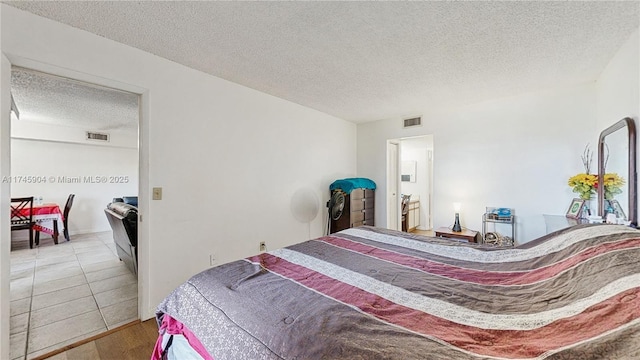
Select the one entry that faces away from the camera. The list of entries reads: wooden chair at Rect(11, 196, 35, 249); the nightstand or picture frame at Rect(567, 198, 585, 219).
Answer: the wooden chair

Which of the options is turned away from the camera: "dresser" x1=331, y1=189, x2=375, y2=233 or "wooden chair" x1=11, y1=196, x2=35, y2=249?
the wooden chair

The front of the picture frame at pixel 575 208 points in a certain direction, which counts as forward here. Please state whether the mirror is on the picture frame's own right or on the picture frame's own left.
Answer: on the picture frame's own left

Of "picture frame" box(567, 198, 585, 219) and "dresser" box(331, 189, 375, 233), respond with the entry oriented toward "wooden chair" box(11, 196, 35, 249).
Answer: the picture frame

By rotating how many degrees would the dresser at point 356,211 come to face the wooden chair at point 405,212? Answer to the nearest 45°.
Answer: approximately 90° to its left
